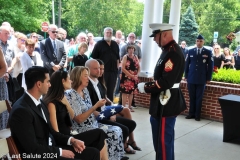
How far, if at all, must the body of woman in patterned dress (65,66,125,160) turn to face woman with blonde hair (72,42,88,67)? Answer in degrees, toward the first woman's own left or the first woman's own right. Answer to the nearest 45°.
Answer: approximately 90° to the first woman's own left

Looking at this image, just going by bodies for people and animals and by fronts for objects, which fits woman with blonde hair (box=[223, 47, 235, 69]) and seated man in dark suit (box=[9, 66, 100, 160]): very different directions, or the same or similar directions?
very different directions

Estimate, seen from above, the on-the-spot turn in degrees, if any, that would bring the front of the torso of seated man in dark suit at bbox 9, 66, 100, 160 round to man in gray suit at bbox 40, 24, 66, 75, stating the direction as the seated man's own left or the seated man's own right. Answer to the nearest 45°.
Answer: approximately 90° to the seated man's own left

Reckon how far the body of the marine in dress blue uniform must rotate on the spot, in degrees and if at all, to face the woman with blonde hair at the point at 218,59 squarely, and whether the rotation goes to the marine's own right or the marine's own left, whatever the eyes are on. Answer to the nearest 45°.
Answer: approximately 90° to the marine's own right

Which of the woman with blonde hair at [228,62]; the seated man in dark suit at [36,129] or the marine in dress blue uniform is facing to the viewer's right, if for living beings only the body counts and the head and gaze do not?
the seated man in dark suit

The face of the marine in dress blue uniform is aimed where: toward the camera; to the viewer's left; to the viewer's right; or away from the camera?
to the viewer's left

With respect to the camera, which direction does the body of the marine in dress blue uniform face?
to the viewer's left

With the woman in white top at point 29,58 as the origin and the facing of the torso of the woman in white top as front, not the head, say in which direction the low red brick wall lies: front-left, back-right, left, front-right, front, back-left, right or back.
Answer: front-left

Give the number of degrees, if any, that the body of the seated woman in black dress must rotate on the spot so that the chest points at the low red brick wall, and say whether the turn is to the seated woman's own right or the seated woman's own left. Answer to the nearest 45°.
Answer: approximately 45° to the seated woman's own left

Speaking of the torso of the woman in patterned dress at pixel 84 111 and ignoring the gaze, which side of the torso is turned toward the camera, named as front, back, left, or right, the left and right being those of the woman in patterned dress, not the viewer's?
right

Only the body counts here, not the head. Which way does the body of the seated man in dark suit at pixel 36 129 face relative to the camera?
to the viewer's right

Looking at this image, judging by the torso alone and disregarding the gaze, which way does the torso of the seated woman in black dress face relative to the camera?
to the viewer's right

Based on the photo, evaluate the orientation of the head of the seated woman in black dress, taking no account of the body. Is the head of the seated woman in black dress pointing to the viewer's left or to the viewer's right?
to the viewer's right

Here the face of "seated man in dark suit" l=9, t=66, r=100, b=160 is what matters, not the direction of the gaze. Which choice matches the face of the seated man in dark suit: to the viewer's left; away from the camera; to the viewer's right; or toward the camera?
to the viewer's right

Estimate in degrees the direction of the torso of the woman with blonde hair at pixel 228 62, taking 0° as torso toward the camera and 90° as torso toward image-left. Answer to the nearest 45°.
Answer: approximately 45°

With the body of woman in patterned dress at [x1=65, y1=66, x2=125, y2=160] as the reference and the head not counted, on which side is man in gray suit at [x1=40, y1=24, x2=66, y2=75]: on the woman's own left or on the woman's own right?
on the woman's own left
